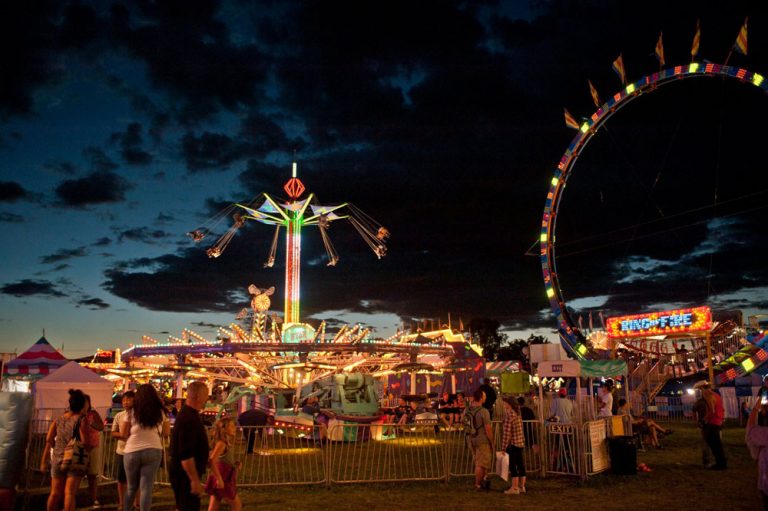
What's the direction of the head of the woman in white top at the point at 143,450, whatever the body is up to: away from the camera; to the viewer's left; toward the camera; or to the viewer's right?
away from the camera

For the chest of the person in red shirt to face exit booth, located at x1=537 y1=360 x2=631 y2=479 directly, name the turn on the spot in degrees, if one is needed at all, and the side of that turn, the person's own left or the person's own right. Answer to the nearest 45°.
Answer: approximately 45° to the person's own left

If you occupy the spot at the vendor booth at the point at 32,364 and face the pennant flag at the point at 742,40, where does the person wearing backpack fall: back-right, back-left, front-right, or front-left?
front-right

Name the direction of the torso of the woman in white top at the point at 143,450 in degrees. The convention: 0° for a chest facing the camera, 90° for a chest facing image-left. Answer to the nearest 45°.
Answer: approximately 180°

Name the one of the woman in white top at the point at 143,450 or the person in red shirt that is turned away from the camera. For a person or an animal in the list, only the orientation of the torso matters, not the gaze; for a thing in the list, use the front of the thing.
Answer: the woman in white top

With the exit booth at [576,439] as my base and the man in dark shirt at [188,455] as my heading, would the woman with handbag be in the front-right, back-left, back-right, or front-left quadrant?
front-right

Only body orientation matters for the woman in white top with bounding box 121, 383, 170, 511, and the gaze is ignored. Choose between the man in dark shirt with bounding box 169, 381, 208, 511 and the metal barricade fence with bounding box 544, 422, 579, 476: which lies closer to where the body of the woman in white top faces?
the metal barricade fence

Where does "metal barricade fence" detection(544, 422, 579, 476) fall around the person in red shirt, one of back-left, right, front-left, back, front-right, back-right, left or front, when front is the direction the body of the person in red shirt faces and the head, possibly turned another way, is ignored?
front-left

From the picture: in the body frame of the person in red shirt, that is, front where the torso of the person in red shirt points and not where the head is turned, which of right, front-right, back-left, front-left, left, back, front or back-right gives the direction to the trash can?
front-left

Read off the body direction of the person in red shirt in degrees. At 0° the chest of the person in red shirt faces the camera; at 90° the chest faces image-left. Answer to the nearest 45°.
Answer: approximately 90°

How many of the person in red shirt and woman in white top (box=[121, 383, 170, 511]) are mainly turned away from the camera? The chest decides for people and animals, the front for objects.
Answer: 1

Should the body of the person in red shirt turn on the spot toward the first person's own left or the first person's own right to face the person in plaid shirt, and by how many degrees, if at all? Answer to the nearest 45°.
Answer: approximately 45° to the first person's own left
